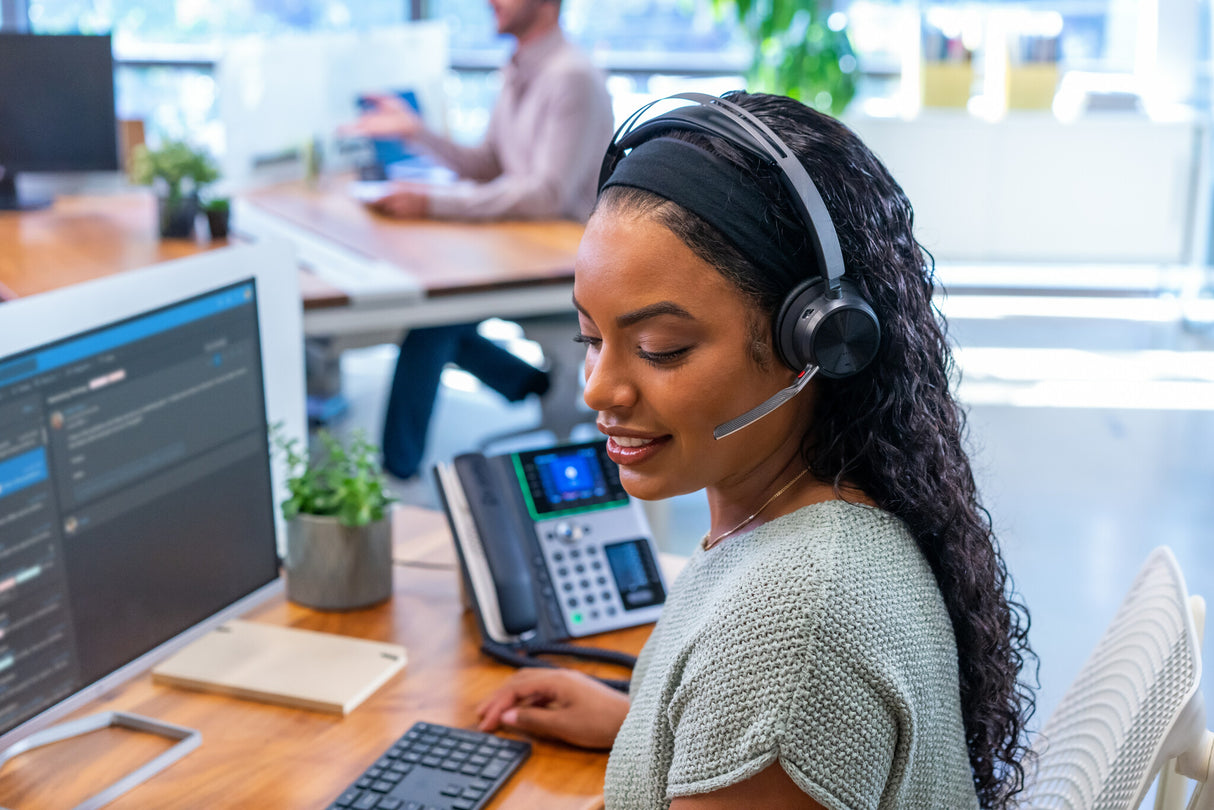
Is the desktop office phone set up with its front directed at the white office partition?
no

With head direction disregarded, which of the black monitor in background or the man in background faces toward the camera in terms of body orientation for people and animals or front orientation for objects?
the black monitor in background

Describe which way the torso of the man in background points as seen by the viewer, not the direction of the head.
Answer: to the viewer's left

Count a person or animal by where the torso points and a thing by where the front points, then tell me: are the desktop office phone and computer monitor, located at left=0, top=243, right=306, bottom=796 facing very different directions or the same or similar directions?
same or similar directions

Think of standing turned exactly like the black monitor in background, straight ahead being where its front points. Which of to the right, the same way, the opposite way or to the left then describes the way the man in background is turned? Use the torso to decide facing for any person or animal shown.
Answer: to the right

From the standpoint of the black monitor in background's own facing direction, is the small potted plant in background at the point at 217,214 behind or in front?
in front

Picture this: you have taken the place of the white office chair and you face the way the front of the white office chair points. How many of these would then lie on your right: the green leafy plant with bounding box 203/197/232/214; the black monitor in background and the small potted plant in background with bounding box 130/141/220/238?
3

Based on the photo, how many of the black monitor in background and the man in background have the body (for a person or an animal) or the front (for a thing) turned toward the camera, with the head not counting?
1

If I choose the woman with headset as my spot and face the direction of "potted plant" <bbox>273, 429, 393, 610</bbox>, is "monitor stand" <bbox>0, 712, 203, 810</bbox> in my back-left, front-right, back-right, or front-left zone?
front-left

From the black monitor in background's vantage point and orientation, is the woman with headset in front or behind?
in front

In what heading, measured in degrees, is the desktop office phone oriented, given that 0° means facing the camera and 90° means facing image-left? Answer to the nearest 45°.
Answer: approximately 315°

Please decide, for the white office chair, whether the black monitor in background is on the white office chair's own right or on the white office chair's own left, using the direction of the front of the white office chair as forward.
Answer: on the white office chair's own right

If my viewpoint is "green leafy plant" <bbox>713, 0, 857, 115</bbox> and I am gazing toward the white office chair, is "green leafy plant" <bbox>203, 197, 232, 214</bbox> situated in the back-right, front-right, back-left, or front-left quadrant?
front-right

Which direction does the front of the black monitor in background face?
toward the camera
